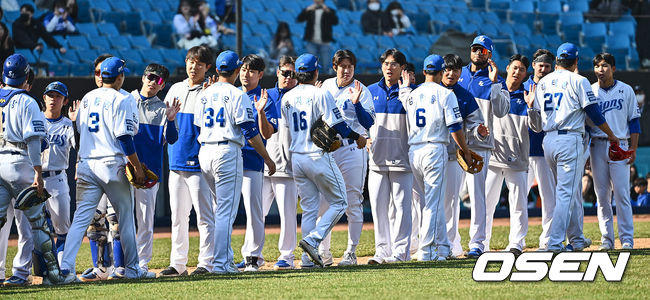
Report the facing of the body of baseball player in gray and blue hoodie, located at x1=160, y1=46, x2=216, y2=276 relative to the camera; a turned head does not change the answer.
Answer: toward the camera

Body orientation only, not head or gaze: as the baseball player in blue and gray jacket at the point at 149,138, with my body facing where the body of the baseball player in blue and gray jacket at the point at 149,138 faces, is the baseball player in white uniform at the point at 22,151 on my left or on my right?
on my right

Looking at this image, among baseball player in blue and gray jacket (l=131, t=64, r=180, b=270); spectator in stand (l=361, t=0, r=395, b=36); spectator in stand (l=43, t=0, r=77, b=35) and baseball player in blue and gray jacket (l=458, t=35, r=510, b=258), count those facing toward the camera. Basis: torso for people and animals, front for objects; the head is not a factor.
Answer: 4

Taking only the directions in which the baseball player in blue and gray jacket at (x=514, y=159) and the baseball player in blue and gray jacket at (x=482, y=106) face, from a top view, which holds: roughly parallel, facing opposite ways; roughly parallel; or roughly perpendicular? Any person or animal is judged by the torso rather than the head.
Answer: roughly parallel

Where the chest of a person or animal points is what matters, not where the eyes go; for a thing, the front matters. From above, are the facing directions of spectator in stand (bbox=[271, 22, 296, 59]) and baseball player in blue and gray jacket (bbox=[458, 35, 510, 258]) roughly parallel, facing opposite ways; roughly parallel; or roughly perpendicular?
roughly parallel

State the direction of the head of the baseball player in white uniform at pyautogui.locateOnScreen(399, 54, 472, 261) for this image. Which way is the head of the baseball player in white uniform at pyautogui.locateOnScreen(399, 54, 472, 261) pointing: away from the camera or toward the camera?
away from the camera

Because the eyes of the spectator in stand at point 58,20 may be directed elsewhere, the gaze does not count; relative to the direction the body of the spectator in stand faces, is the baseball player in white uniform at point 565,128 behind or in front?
in front

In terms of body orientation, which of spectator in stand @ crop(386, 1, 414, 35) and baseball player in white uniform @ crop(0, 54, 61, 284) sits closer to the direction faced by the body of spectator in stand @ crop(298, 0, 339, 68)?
the baseball player in white uniform

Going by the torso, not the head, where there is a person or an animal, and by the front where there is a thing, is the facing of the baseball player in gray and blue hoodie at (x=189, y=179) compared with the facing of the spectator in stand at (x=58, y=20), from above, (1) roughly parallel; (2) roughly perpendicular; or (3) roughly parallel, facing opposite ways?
roughly parallel

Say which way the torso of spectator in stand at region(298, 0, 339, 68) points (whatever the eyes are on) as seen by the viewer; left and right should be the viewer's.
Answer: facing the viewer

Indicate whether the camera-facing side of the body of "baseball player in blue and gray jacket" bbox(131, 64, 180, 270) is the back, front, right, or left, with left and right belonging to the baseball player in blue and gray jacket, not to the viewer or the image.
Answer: front

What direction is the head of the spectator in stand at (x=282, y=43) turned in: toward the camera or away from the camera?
toward the camera

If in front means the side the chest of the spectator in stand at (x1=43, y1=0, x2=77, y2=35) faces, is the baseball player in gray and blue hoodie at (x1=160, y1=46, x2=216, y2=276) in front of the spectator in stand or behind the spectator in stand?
in front

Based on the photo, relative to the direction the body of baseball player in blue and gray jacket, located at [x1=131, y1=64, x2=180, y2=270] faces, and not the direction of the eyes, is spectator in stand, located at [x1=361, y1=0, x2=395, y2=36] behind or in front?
behind
